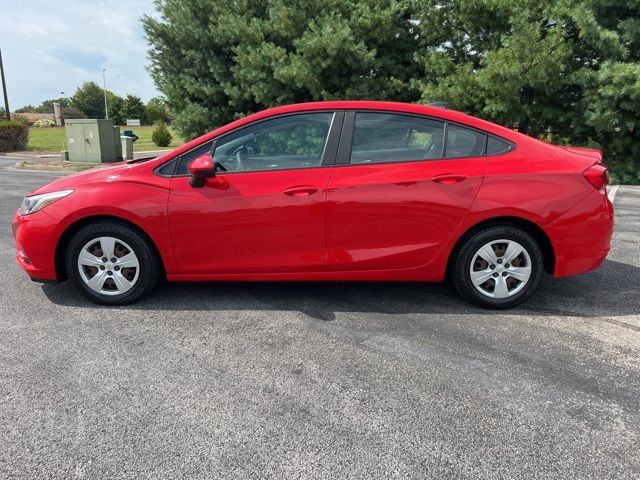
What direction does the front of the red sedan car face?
to the viewer's left

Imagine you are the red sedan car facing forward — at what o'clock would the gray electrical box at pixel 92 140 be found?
The gray electrical box is roughly at 2 o'clock from the red sedan car.
